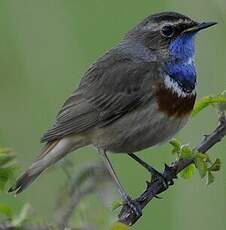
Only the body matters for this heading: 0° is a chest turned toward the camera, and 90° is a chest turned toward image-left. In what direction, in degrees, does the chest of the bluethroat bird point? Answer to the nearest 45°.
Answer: approximately 270°

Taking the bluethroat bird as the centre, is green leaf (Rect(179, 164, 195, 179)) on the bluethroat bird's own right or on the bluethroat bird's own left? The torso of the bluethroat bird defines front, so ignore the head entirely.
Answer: on the bluethroat bird's own left
